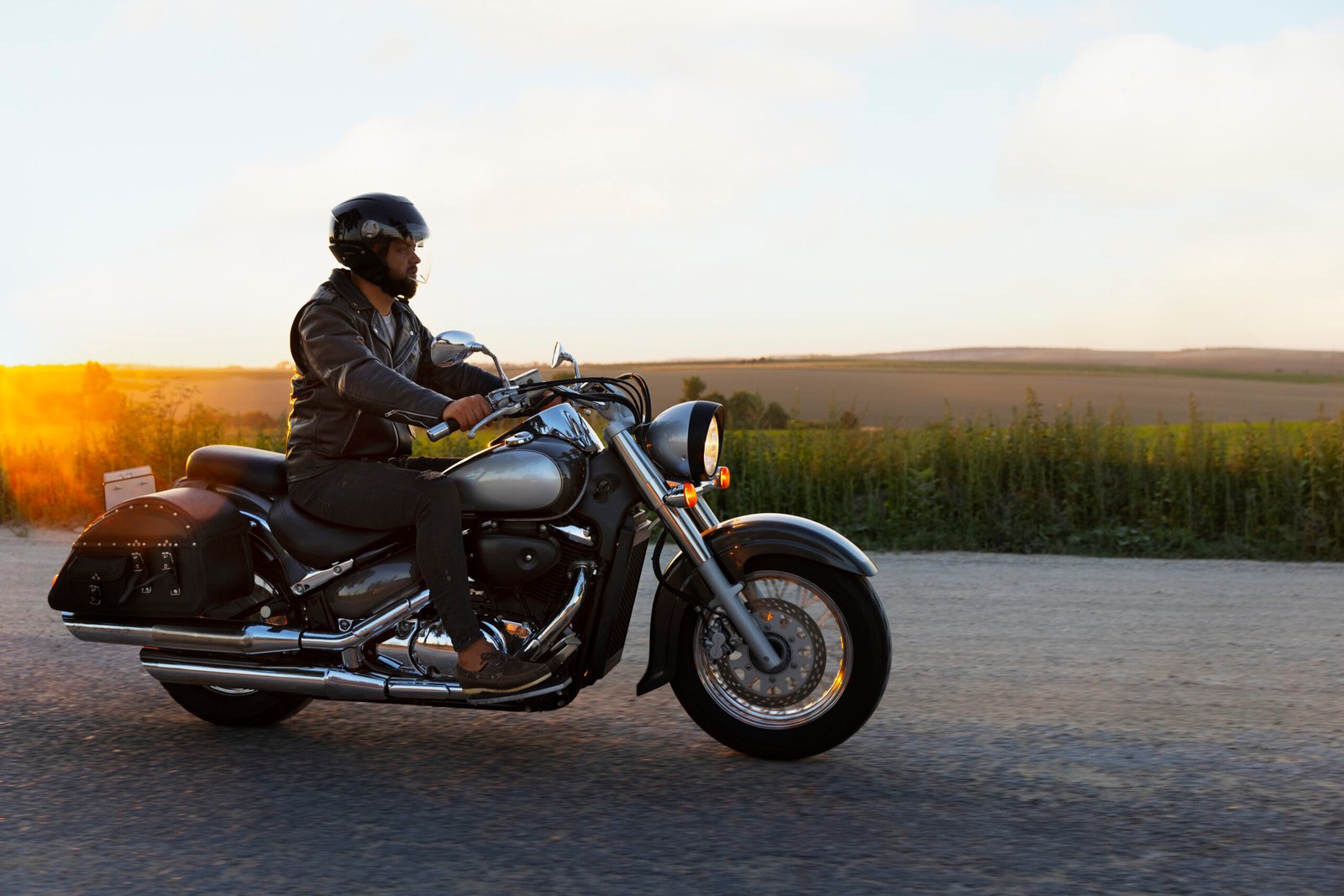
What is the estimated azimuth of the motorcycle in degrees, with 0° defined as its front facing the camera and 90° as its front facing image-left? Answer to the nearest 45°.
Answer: approximately 270°

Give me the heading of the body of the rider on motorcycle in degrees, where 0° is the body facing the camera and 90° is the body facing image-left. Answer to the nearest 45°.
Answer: approximately 270°

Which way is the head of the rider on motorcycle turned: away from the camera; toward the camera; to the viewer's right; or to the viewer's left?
to the viewer's right
